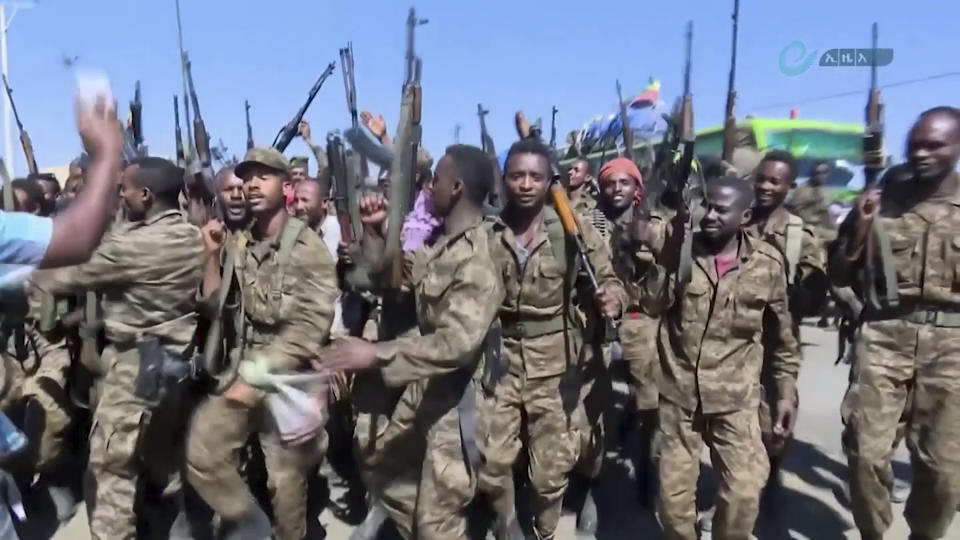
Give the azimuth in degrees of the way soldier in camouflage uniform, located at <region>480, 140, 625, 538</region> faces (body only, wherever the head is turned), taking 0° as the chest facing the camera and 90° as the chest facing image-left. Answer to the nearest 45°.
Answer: approximately 0°

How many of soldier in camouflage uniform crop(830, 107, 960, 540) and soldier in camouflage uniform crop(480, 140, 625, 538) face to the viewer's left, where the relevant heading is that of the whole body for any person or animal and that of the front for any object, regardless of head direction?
0

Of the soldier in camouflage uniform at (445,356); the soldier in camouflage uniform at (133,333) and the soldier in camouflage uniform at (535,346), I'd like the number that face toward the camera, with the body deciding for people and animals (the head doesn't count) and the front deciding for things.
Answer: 1

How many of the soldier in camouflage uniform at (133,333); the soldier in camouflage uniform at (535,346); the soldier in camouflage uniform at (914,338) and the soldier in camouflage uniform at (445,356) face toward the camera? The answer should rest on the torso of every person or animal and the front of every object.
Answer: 2

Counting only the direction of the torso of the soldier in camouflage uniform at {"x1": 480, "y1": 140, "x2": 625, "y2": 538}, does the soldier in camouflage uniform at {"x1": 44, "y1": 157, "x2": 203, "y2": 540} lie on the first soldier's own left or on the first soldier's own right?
on the first soldier's own right

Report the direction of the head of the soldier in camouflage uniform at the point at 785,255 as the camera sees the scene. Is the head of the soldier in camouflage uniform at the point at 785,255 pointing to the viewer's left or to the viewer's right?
to the viewer's left

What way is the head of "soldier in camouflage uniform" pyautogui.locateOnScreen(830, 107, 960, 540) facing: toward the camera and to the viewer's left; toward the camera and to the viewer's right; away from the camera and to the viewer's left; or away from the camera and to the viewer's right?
toward the camera and to the viewer's left
